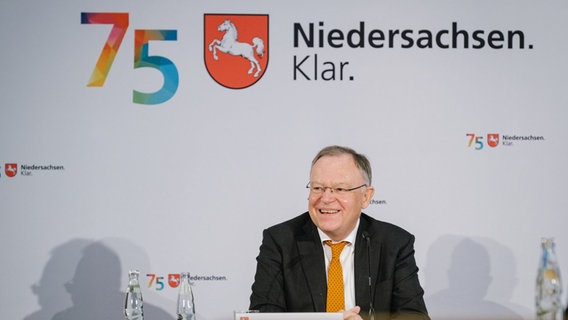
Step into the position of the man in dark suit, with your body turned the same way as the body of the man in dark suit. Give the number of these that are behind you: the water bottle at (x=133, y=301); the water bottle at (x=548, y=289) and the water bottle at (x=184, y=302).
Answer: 0

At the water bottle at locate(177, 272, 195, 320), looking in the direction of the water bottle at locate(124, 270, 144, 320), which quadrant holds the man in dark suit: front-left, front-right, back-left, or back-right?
back-right

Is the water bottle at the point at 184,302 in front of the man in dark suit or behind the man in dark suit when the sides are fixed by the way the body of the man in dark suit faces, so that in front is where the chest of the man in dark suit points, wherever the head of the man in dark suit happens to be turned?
in front

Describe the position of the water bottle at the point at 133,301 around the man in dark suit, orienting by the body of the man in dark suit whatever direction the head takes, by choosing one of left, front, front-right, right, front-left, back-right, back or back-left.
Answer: front-right

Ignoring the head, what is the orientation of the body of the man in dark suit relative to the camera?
toward the camera

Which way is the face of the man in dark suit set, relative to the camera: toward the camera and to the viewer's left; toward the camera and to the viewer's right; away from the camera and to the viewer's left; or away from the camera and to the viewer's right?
toward the camera and to the viewer's left

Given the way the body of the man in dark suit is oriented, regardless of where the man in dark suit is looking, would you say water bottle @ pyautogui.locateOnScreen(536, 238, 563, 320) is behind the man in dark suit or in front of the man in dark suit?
in front
